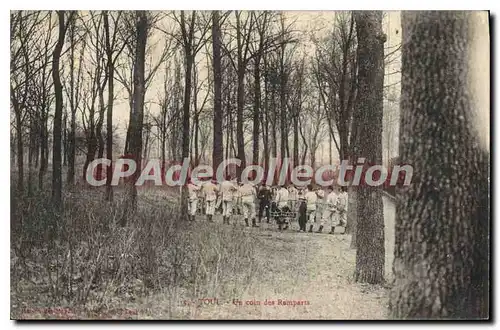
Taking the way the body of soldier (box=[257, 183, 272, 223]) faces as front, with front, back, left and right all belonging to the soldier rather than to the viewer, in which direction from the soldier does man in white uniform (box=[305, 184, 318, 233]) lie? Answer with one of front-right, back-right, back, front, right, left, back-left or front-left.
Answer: left

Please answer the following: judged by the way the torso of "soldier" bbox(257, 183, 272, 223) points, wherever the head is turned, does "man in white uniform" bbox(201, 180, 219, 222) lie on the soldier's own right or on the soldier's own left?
on the soldier's own right
